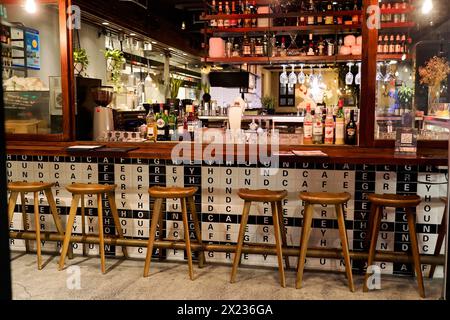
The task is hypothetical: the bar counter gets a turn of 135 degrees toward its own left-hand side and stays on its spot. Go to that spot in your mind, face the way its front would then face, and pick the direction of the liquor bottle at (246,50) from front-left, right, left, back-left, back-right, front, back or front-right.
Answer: front-left

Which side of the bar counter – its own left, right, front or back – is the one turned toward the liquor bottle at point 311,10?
back

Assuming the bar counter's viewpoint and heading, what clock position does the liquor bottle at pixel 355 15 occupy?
The liquor bottle is roughly at 7 o'clock from the bar counter.

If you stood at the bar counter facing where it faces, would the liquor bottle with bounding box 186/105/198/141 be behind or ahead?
behind

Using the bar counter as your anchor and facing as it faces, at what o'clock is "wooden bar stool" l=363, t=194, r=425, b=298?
The wooden bar stool is roughly at 10 o'clock from the bar counter.

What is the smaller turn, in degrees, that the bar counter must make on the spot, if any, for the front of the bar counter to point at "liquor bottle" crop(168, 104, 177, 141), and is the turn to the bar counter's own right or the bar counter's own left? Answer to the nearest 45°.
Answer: approximately 135° to the bar counter's own right

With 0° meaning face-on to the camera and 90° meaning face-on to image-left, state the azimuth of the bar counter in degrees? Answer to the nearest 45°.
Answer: approximately 0°

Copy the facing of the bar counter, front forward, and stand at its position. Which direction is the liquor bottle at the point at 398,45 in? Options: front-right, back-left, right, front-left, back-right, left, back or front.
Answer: back-left

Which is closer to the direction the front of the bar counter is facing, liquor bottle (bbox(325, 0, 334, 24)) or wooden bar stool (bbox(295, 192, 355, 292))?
the wooden bar stool
